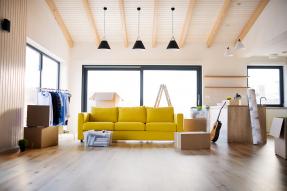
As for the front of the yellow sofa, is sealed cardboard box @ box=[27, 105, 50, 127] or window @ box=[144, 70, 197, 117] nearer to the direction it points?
the sealed cardboard box

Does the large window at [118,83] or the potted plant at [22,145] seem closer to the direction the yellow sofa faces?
the potted plant

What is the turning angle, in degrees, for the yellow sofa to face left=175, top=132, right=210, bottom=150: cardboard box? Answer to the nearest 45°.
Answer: approximately 45° to its left

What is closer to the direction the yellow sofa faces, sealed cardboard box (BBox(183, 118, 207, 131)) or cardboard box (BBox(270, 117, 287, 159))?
the cardboard box

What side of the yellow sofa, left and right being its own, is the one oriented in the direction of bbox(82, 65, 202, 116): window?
back

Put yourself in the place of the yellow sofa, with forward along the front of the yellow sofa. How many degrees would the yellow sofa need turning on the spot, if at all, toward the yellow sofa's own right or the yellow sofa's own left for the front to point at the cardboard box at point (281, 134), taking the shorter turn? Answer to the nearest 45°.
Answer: approximately 45° to the yellow sofa's own left

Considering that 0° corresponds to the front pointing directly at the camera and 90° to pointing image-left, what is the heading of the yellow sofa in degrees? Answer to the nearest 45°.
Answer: approximately 0°

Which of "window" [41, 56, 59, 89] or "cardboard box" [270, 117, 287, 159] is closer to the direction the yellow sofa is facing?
the cardboard box

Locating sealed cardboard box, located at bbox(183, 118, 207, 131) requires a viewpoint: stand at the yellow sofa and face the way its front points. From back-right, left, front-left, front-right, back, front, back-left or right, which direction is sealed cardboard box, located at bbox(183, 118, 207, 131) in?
back-left

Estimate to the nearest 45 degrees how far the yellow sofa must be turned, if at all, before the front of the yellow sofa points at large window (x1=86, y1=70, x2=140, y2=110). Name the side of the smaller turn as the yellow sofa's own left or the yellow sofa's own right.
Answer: approximately 180°

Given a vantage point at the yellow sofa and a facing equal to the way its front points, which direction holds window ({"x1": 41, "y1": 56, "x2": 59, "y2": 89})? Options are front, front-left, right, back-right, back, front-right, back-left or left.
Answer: back-right
